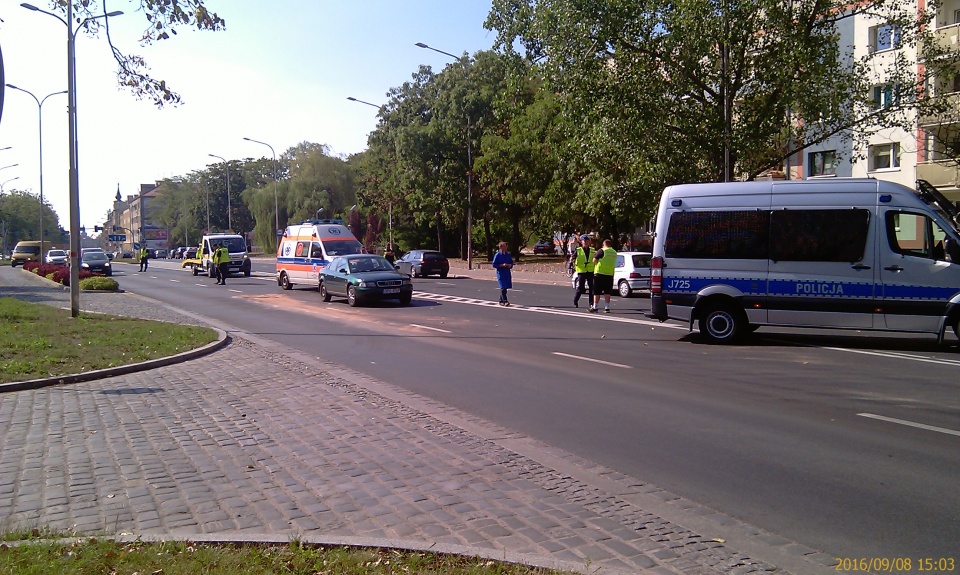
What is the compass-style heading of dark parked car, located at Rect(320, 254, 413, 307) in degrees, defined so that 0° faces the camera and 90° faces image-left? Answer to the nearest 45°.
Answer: approximately 315°

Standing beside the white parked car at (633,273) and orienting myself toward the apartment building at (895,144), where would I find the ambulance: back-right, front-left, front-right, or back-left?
back-left

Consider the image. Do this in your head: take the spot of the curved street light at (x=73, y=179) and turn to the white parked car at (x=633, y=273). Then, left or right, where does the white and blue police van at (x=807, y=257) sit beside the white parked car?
right

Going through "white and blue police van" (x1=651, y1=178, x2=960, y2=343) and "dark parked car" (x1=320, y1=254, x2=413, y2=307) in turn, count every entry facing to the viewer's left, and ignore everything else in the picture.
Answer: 0

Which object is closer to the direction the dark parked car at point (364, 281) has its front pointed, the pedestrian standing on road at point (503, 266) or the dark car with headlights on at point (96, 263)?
the pedestrian standing on road

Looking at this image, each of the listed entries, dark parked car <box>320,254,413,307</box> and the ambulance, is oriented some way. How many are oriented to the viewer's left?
0

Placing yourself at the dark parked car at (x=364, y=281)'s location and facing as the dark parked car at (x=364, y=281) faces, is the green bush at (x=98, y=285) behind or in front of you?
behind

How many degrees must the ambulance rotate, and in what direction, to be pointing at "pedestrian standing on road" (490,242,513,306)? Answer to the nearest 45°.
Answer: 0° — it already faces them

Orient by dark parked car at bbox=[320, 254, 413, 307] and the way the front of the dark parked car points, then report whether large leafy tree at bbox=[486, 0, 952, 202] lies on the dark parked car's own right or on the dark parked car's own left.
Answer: on the dark parked car's own left

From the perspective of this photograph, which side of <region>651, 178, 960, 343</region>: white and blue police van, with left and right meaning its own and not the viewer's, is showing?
right

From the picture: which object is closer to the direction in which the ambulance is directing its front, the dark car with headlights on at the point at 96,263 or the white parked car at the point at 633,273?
the white parked car

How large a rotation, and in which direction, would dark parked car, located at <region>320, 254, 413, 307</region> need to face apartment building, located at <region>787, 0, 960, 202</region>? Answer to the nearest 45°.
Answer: approximately 90° to its left
